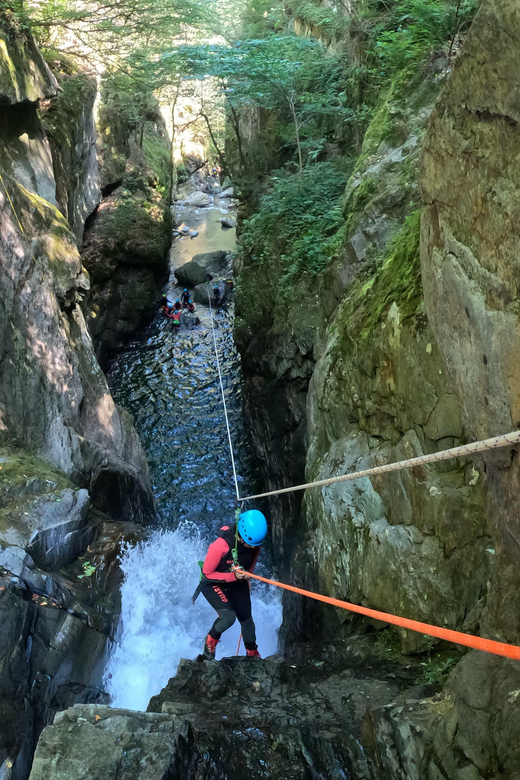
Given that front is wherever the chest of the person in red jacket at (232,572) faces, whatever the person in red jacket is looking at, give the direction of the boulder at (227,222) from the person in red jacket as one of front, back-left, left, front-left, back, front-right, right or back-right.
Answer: back-left

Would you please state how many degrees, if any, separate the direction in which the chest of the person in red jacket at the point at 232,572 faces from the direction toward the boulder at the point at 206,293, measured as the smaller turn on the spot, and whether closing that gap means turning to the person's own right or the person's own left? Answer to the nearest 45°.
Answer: approximately 135° to the person's own left

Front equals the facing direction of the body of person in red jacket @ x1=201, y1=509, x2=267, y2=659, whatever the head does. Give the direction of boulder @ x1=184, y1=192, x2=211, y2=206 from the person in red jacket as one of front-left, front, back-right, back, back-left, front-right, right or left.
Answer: back-left

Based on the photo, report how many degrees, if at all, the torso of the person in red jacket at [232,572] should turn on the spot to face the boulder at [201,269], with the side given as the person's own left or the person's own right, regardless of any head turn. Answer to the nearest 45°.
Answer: approximately 135° to the person's own left

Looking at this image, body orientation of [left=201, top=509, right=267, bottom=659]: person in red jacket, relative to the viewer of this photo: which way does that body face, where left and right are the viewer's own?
facing the viewer and to the right of the viewer

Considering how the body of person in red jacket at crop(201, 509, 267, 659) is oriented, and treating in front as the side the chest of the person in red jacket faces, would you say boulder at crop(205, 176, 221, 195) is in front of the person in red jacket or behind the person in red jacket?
behind

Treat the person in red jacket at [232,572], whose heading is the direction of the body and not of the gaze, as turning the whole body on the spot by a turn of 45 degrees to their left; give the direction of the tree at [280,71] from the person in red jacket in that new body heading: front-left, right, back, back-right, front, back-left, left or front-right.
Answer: left
